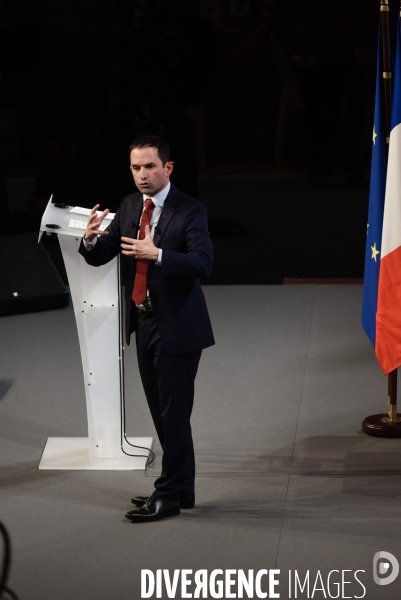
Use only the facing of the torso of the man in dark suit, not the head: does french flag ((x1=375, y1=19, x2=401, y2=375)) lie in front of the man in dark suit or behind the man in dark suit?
behind

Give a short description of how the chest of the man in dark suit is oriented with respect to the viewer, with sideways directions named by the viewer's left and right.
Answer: facing the viewer and to the left of the viewer

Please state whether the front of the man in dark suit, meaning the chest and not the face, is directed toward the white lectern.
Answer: no

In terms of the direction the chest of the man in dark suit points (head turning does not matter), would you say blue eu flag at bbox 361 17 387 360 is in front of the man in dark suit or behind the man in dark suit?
behind

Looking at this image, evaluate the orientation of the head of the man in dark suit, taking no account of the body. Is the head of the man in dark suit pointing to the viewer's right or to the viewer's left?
to the viewer's left

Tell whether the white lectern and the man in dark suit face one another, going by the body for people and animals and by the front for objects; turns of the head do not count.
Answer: no
